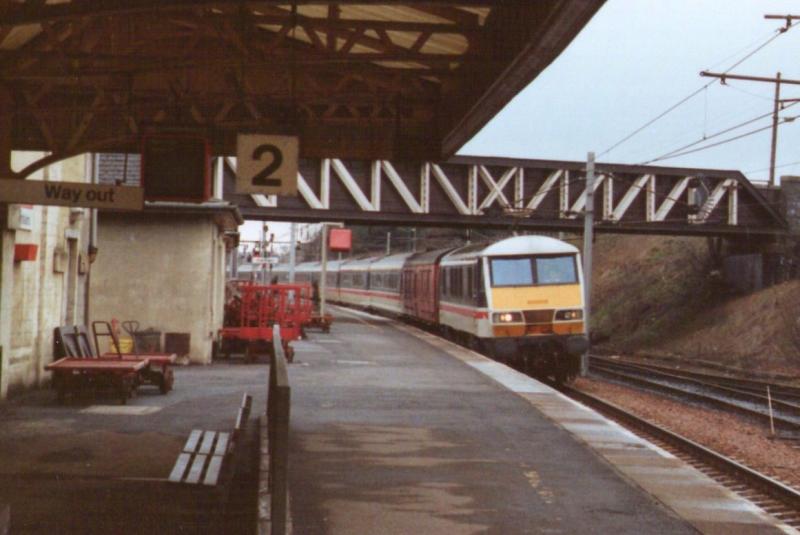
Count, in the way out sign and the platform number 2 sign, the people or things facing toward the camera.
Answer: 2

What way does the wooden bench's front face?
to the viewer's left

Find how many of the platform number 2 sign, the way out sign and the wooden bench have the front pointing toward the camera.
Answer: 2

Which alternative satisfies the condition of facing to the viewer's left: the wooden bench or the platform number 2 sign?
the wooden bench

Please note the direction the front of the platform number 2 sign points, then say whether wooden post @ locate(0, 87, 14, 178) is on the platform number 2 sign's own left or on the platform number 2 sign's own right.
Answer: on the platform number 2 sign's own right

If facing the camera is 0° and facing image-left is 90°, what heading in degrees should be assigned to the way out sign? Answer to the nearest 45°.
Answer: approximately 0°

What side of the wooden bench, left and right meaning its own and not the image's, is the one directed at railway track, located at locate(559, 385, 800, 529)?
back

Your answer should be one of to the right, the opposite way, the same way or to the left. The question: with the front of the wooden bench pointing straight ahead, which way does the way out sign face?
to the left
